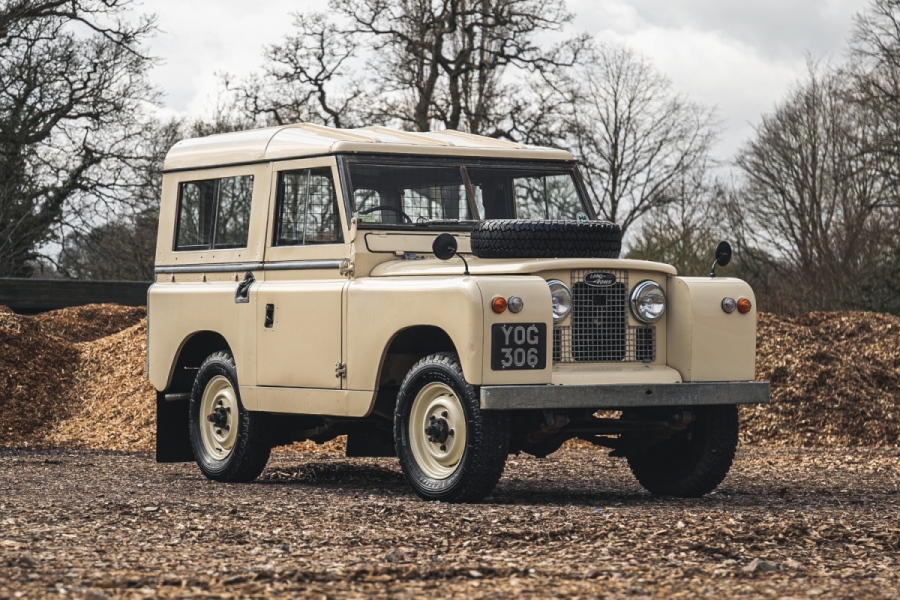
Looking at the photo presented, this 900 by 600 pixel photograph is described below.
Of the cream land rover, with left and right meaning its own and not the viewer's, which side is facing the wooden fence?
back

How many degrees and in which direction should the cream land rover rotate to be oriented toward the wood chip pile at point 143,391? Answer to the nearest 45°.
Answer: approximately 180°

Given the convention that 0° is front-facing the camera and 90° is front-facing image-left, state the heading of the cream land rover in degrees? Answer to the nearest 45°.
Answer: approximately 315°
